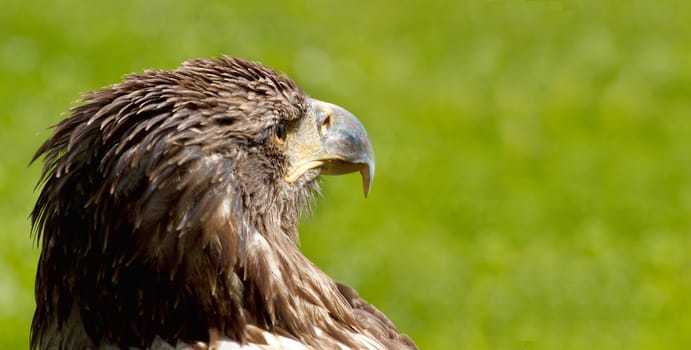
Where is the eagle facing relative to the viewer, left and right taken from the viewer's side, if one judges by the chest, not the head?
facing to the right of the viewer
